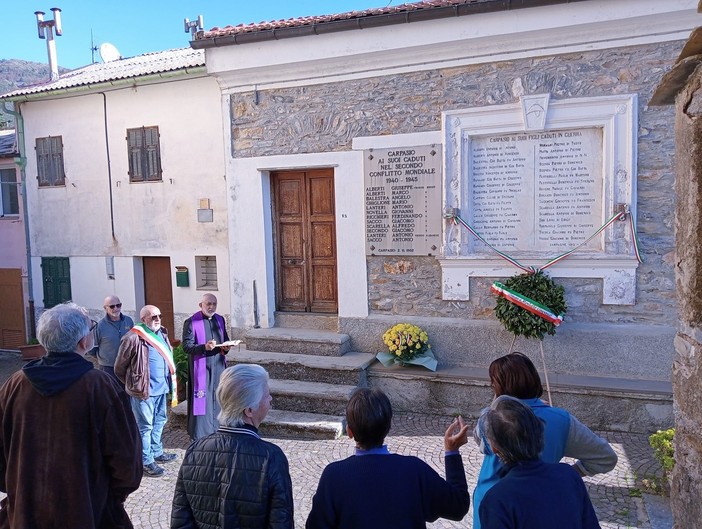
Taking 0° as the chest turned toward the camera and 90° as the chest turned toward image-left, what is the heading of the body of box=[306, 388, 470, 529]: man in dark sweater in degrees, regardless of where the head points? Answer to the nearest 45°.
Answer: approximately 180°

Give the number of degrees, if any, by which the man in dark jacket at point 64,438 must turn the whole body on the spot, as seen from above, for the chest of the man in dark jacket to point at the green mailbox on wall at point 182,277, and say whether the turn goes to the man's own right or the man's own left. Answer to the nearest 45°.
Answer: approximately 45° to the man's own left

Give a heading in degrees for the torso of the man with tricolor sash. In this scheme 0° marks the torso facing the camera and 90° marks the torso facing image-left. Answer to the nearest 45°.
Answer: approximately 315°

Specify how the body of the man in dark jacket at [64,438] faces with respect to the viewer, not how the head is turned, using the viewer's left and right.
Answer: facing away from the viewer and to the right of the viewer

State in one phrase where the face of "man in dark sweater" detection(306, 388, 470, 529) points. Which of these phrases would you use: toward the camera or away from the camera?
away from the camera

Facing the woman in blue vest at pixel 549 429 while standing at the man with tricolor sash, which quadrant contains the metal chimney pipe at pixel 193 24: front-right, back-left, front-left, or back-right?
back-left

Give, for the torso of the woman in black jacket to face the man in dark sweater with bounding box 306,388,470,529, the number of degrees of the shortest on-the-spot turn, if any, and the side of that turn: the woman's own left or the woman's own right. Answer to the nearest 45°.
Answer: approximately 45° to the woman's own right

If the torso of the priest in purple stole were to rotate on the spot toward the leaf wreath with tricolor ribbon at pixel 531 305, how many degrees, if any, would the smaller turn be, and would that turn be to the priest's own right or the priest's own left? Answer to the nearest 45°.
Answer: approximately 45° to the priest's own left

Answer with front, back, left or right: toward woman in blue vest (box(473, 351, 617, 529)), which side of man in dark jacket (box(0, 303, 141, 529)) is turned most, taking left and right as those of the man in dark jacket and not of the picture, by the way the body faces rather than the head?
right

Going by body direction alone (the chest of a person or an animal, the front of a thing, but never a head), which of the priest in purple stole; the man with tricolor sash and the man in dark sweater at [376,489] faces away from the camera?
the man in dark sweater

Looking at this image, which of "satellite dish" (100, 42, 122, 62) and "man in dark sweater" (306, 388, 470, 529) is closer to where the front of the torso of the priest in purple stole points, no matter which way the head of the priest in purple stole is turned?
the man in dark sweater
